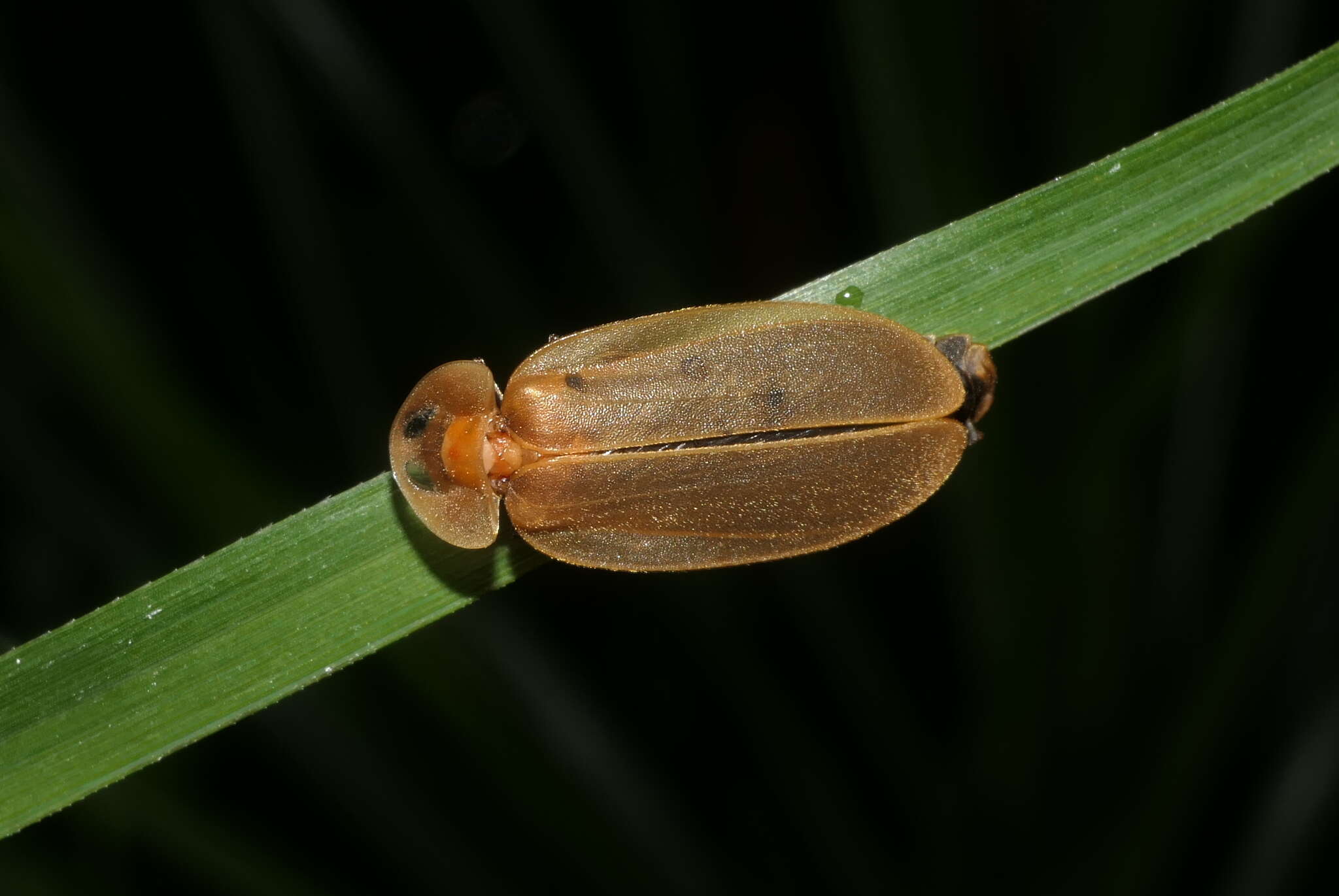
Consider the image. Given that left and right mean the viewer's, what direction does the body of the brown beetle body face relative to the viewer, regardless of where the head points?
facing to the left of the viewer
